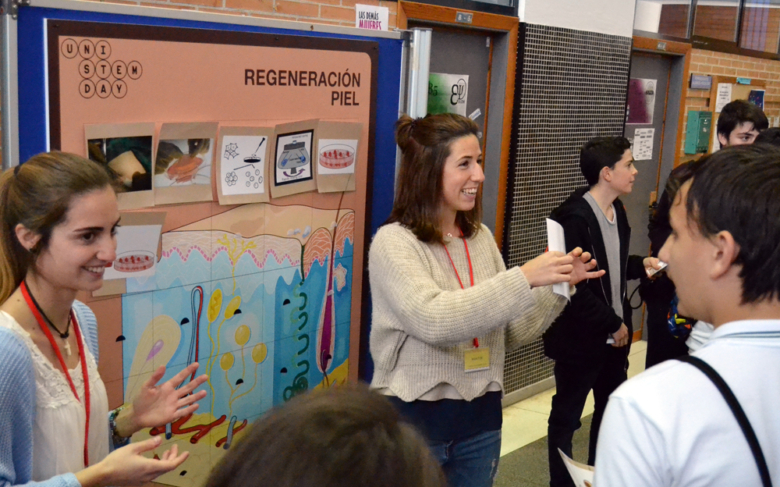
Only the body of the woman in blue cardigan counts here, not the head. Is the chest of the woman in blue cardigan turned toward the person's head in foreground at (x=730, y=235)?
yes

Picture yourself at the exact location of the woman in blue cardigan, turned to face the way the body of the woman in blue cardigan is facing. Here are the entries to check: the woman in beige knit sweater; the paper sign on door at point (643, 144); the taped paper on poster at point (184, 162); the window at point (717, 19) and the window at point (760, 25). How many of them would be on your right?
0

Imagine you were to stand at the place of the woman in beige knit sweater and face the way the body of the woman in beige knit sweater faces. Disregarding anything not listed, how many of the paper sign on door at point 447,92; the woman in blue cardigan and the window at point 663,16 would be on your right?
1

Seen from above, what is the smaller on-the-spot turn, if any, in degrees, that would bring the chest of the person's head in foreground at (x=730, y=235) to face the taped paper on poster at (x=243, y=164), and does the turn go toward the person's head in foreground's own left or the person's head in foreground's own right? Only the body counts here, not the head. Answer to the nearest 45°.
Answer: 0° — they already face it

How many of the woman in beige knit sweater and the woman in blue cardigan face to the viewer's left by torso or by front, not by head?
0

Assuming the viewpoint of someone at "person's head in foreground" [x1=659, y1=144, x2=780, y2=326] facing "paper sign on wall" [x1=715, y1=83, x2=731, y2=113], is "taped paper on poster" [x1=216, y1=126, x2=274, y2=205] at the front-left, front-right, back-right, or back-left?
front-left

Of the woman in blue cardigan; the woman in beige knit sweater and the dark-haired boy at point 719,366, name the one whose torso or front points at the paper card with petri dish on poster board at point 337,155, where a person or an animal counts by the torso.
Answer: the dark-haired boy

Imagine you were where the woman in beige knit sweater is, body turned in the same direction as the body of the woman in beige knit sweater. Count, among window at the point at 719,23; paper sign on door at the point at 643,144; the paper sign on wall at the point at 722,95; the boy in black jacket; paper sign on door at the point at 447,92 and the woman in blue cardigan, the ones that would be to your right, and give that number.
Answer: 1

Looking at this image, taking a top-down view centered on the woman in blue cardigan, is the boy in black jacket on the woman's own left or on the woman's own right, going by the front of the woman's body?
on the woman's own left

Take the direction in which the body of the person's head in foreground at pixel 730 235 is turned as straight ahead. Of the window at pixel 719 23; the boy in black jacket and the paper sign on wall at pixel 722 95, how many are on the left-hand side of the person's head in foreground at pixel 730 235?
0

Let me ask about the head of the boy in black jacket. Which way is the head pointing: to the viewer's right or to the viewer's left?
to the viewer's right

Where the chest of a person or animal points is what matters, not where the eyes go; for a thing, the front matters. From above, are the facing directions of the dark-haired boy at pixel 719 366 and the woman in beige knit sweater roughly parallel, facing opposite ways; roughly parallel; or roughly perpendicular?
roughly parallel, facing opposite ways

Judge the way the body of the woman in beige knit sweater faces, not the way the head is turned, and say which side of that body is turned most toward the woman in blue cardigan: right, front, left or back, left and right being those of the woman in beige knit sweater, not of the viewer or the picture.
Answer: right

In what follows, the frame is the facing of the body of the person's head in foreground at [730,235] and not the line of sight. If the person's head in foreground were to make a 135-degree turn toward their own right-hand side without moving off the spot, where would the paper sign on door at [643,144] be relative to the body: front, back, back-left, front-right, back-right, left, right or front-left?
left

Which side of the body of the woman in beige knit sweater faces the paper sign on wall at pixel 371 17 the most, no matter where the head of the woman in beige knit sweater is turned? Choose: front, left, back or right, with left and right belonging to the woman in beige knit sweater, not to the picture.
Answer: back

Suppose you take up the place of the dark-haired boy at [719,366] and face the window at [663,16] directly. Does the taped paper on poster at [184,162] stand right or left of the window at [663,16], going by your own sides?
left

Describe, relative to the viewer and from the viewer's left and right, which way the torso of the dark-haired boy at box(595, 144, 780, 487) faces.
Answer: facing away from the viewer and to the left of the viewer

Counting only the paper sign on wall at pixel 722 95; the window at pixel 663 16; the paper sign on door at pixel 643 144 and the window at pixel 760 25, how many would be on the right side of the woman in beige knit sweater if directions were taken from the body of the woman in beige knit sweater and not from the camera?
0

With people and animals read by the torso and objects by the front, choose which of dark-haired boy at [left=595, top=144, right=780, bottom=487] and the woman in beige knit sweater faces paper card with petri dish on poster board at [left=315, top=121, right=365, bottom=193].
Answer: the dark-haired boy

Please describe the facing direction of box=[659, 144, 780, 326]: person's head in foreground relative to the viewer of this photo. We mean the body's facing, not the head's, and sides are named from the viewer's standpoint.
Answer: facing away from the viewer and to the left of the viewer

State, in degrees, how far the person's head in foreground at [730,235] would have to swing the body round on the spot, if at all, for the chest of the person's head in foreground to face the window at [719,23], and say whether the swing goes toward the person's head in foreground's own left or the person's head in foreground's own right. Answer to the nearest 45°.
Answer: approximately 45° to the person's head in foreground's own right
